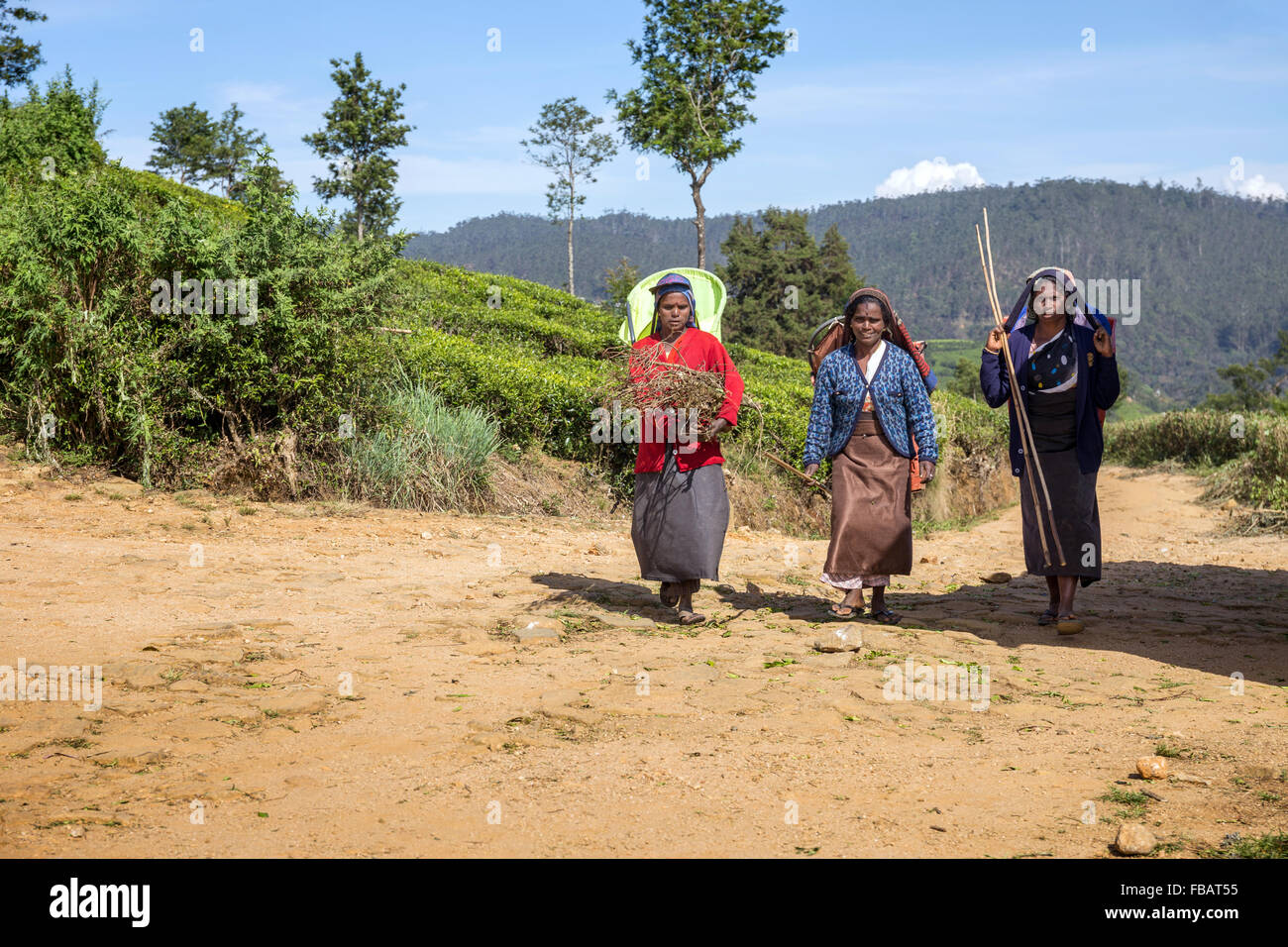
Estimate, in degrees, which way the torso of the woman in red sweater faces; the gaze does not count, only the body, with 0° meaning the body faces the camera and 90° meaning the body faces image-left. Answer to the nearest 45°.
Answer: approximately 0°

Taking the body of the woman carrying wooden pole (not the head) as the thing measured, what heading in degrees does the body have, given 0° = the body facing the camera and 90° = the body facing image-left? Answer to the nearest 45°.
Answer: approximately 0°

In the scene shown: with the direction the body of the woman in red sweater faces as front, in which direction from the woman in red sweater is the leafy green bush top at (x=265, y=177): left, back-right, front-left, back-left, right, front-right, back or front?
back-right

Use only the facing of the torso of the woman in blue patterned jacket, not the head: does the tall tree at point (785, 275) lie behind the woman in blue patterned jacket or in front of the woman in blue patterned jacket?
behind

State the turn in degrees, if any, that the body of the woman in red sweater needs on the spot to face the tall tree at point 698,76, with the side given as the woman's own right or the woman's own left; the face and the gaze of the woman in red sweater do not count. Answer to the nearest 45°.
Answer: approximately 180°

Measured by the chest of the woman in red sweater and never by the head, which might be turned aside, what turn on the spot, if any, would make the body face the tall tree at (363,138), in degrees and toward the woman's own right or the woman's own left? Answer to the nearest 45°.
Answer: approximately 180°

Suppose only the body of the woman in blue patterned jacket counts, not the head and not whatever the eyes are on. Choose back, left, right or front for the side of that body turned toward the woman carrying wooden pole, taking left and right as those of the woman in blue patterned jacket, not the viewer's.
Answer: left

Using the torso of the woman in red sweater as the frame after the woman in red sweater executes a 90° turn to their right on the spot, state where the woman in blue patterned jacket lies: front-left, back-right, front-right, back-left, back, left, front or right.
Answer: back

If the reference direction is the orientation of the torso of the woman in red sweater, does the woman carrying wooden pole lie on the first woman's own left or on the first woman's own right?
on the first woman's own left

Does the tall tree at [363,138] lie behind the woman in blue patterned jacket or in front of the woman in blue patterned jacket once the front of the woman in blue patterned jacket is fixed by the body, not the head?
behind
